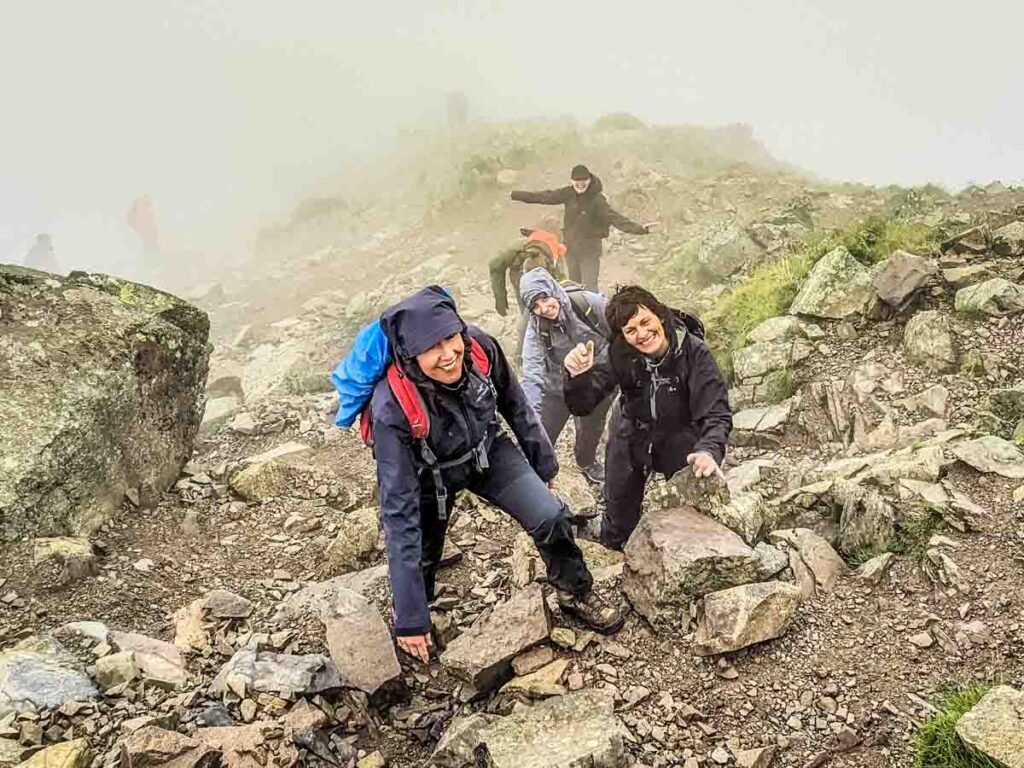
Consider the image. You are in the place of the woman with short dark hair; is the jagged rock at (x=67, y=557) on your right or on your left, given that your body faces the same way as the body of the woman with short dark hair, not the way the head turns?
on your right

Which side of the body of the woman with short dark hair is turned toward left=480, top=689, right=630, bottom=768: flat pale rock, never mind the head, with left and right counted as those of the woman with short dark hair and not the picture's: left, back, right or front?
front

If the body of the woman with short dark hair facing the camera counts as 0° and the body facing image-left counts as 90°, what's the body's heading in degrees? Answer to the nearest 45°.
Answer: approximately 0°

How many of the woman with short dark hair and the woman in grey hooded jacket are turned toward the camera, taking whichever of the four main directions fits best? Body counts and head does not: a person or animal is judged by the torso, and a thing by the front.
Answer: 2

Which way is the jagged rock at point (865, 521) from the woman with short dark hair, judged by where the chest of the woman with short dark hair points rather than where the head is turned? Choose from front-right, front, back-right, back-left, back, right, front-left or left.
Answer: left

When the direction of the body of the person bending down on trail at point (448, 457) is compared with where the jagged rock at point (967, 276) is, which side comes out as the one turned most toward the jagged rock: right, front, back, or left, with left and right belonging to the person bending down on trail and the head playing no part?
left

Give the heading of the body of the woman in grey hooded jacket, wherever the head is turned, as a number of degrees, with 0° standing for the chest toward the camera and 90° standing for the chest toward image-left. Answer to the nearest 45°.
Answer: approximately 0°

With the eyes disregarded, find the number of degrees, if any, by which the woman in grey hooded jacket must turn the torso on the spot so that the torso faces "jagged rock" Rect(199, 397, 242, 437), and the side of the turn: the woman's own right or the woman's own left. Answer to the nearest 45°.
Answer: approximately 135° to the woman's own right
